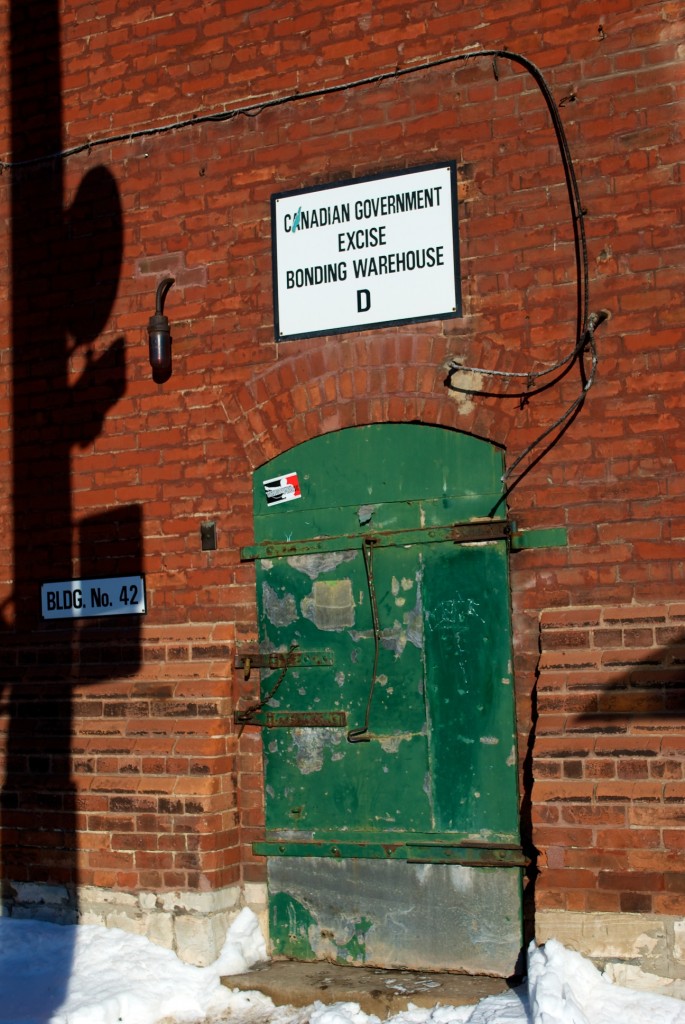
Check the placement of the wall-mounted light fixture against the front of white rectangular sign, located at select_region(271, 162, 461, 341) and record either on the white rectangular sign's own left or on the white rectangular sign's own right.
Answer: on the white rectangular sign's own right

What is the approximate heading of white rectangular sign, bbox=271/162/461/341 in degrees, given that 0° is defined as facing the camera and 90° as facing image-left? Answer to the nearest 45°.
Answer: approximately 45°
